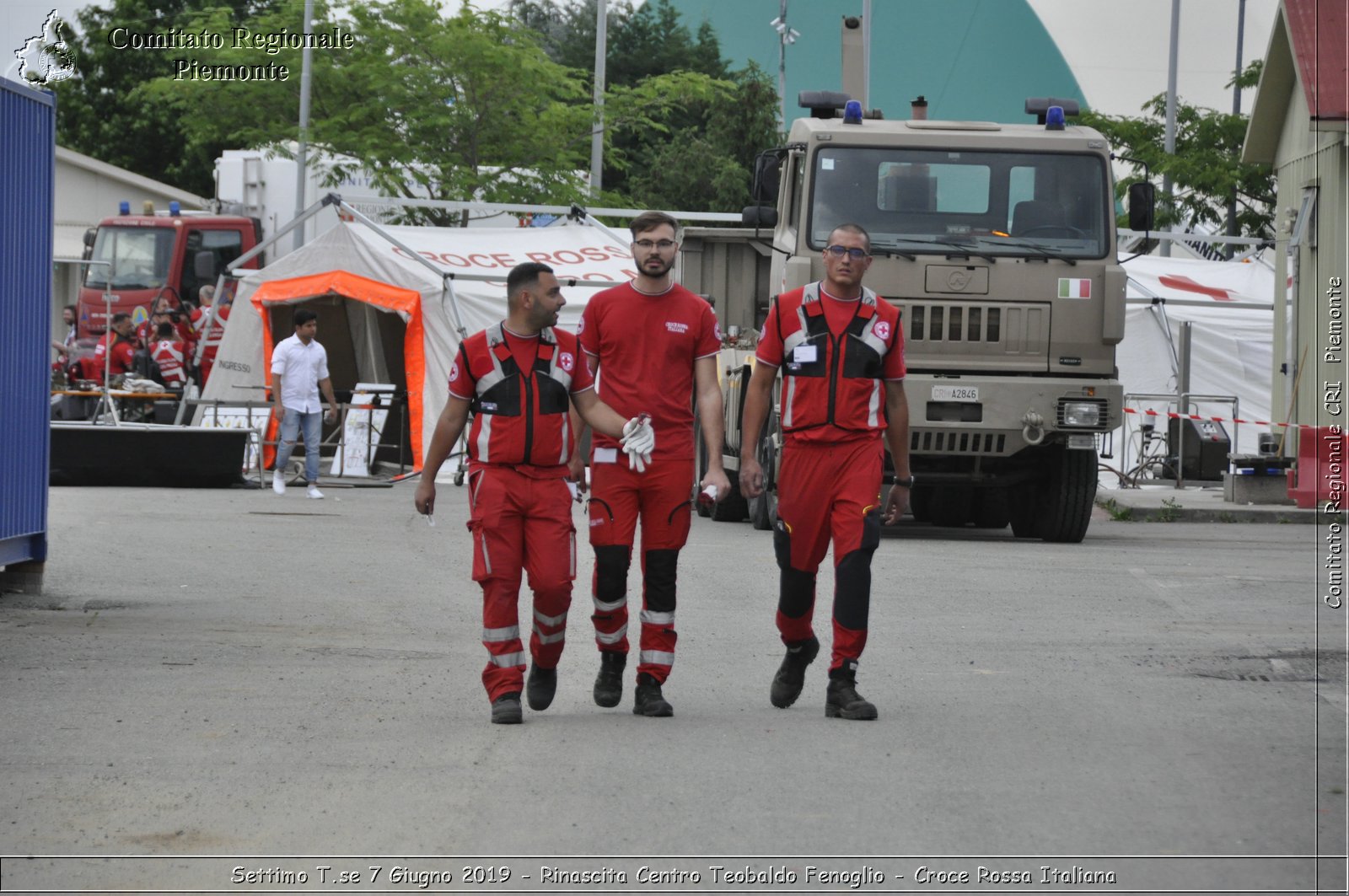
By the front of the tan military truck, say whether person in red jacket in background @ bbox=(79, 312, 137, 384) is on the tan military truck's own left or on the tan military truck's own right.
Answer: on the tan military truck's own right

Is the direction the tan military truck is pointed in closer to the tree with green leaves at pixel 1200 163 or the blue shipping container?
the blue shipping container

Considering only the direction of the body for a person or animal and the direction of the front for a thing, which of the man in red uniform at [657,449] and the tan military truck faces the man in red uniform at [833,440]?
the tan military truck

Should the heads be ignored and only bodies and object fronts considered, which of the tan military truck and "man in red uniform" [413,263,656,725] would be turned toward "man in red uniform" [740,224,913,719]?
the tan military truck

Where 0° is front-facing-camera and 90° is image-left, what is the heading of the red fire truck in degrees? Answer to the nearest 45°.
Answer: approximately 45°

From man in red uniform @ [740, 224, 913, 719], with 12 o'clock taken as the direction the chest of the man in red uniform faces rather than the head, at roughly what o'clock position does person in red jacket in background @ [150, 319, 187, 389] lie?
The person in red jacket in background is roughly at 5 o'clock from the man in red uniform.

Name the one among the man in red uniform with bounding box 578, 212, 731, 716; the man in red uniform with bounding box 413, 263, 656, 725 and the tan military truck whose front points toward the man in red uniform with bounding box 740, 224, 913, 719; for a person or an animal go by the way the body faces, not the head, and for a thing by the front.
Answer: the tan military truck

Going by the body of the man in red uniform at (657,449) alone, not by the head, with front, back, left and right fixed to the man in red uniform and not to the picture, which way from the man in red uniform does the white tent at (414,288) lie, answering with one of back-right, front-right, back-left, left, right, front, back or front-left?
back
